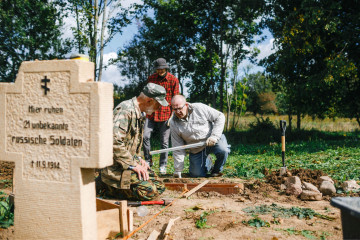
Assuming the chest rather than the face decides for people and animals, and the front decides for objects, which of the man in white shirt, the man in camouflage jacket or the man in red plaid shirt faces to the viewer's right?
the man in camouflage jacket

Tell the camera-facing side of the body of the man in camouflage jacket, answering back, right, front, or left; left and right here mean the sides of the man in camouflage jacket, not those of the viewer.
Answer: right

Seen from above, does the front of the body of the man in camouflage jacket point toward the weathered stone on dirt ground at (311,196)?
yes

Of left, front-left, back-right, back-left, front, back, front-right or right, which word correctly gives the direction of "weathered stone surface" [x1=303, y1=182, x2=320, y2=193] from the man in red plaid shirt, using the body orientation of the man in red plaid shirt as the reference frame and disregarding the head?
front-left

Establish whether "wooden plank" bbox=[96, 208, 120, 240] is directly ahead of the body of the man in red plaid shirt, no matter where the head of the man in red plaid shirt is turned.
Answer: yes

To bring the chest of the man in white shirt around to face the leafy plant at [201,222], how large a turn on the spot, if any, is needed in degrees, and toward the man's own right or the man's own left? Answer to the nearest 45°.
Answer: approximately 45° to the man's own left

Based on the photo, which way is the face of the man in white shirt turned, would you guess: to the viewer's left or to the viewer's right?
to the viewer's left

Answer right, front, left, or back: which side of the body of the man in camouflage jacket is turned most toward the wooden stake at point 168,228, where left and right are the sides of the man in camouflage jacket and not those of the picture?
right

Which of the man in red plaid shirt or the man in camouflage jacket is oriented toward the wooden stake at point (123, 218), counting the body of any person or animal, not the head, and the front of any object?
the man in red plaid shirt

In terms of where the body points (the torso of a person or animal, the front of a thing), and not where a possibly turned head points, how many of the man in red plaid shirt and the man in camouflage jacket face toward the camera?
1

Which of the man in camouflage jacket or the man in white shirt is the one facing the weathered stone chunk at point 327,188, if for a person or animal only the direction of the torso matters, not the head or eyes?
the man in camouflage jacket

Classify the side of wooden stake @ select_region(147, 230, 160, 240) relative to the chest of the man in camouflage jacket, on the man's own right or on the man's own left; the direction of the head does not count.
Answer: on the man's own right

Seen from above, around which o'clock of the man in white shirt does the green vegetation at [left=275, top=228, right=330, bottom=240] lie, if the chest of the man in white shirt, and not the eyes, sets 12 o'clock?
The green vegetation is roughly at 10 o'clock from the man in white shirt.

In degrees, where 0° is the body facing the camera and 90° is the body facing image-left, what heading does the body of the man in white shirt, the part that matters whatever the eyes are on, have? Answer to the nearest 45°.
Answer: approximately 45°
